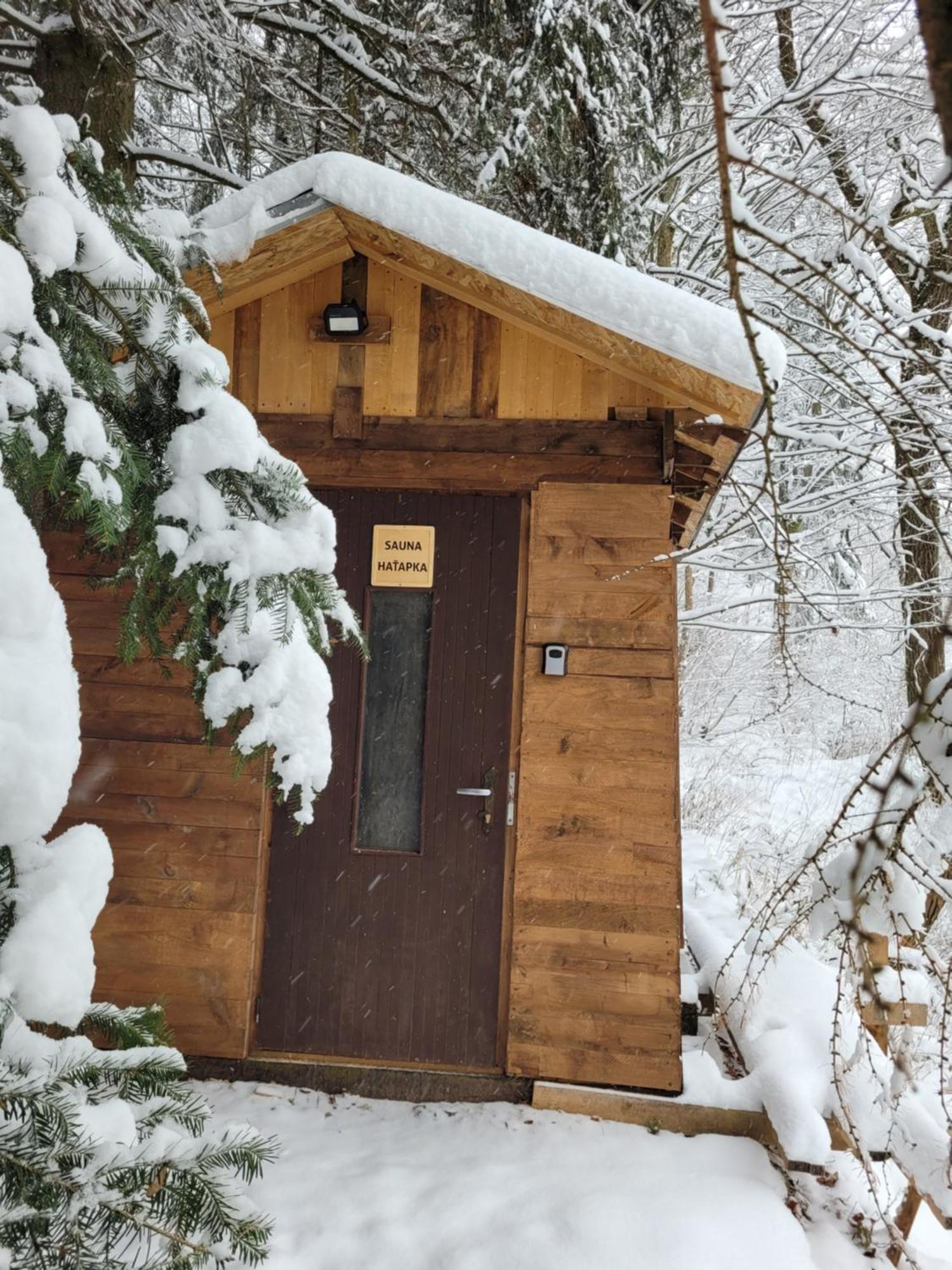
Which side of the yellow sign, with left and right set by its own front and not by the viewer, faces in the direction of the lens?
front

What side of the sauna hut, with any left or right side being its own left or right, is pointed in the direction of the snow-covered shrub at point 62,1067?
front

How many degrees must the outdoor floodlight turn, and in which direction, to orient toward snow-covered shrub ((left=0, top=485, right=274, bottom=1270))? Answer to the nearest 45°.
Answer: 0° — it already faces it

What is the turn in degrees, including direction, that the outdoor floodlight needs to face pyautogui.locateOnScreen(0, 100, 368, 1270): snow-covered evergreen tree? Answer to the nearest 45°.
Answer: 0° — it already faces it

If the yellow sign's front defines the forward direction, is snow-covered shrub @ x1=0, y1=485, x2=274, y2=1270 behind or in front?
in front

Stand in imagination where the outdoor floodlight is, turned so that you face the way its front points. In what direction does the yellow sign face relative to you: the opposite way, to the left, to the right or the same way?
the same way

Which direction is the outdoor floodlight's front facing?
toward the camera

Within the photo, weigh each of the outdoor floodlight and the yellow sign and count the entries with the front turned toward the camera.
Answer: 2
